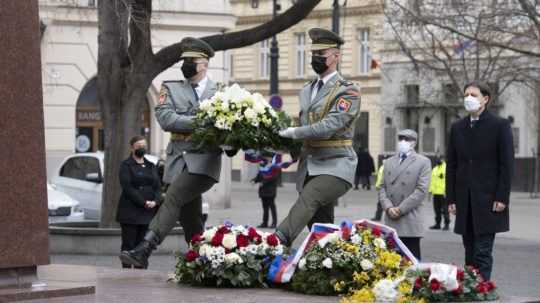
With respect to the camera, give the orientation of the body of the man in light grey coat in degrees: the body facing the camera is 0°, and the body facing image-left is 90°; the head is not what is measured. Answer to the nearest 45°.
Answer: approximately 45°

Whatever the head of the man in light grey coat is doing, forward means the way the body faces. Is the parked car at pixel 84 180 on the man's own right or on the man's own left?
on the man's own right

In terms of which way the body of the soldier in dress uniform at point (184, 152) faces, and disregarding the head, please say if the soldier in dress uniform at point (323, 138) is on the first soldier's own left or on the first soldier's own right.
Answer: on the first soldier's own left

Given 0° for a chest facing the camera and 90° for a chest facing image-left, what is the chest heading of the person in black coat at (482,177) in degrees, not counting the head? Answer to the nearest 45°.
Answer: approximately 45°
